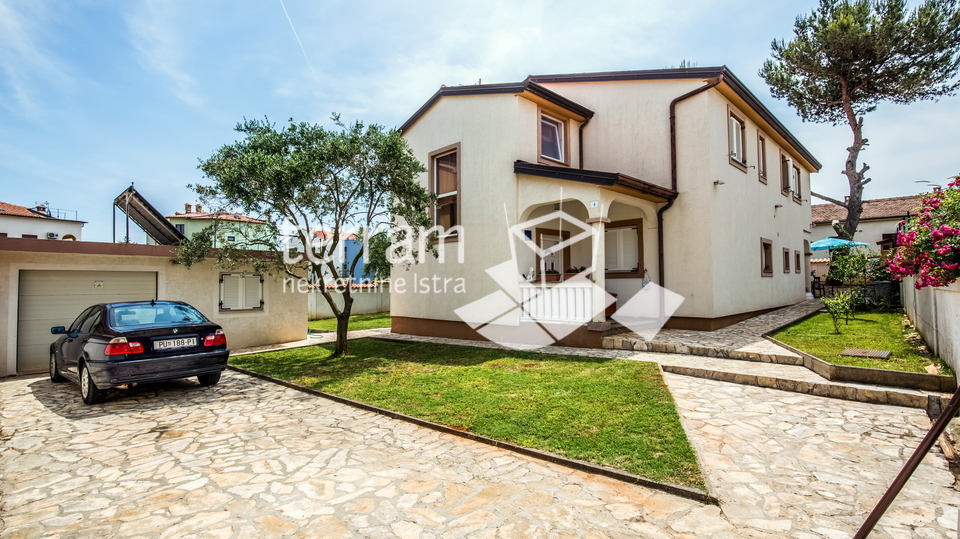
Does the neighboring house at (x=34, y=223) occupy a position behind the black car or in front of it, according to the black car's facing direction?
in front

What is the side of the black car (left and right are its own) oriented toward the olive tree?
right

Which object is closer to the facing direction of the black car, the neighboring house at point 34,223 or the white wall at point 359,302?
the neighboring house

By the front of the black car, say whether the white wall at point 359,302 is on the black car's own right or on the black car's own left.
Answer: on the black car's own right

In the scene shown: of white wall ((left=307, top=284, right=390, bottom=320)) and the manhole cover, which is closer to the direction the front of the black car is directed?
the white wall

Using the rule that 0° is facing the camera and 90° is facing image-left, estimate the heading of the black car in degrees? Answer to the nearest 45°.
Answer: approximately 135°

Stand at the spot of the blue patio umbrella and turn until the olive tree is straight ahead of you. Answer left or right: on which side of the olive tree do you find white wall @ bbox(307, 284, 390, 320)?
right
